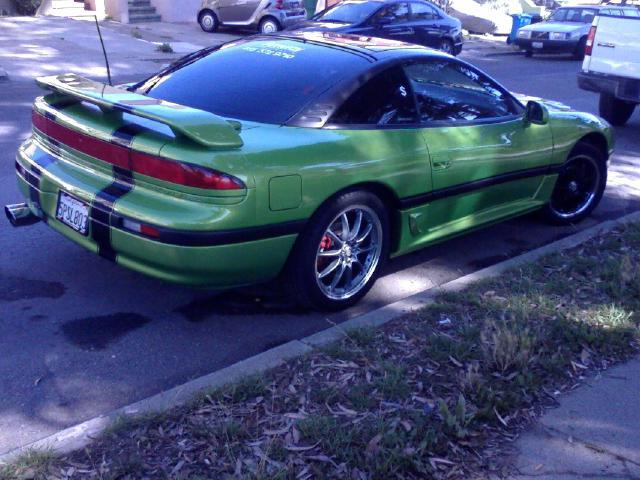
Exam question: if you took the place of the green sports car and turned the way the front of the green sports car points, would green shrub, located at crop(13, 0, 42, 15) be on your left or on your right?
on your left

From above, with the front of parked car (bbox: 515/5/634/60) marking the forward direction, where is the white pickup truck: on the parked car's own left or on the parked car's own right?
on the parked car's own left

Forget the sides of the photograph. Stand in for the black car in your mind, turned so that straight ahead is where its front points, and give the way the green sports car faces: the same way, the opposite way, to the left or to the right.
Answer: the opposite way

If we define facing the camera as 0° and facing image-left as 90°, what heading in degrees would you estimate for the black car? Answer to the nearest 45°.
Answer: approximately 45°

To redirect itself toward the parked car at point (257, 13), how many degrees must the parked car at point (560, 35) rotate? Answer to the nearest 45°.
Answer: approximately 45° to its right

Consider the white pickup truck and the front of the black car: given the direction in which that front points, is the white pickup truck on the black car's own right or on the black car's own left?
on the black car's own left

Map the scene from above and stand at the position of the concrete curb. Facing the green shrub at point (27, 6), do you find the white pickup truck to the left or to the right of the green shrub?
right

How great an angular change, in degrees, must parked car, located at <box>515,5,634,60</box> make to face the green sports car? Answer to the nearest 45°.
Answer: approximately 45° to its left

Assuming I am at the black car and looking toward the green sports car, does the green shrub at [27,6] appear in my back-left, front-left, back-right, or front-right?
back-right

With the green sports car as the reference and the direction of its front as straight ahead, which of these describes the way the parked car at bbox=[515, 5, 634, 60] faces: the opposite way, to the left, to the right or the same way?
the opposite way

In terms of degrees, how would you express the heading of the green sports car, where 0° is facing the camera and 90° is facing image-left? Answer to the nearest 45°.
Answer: approximately 225°
